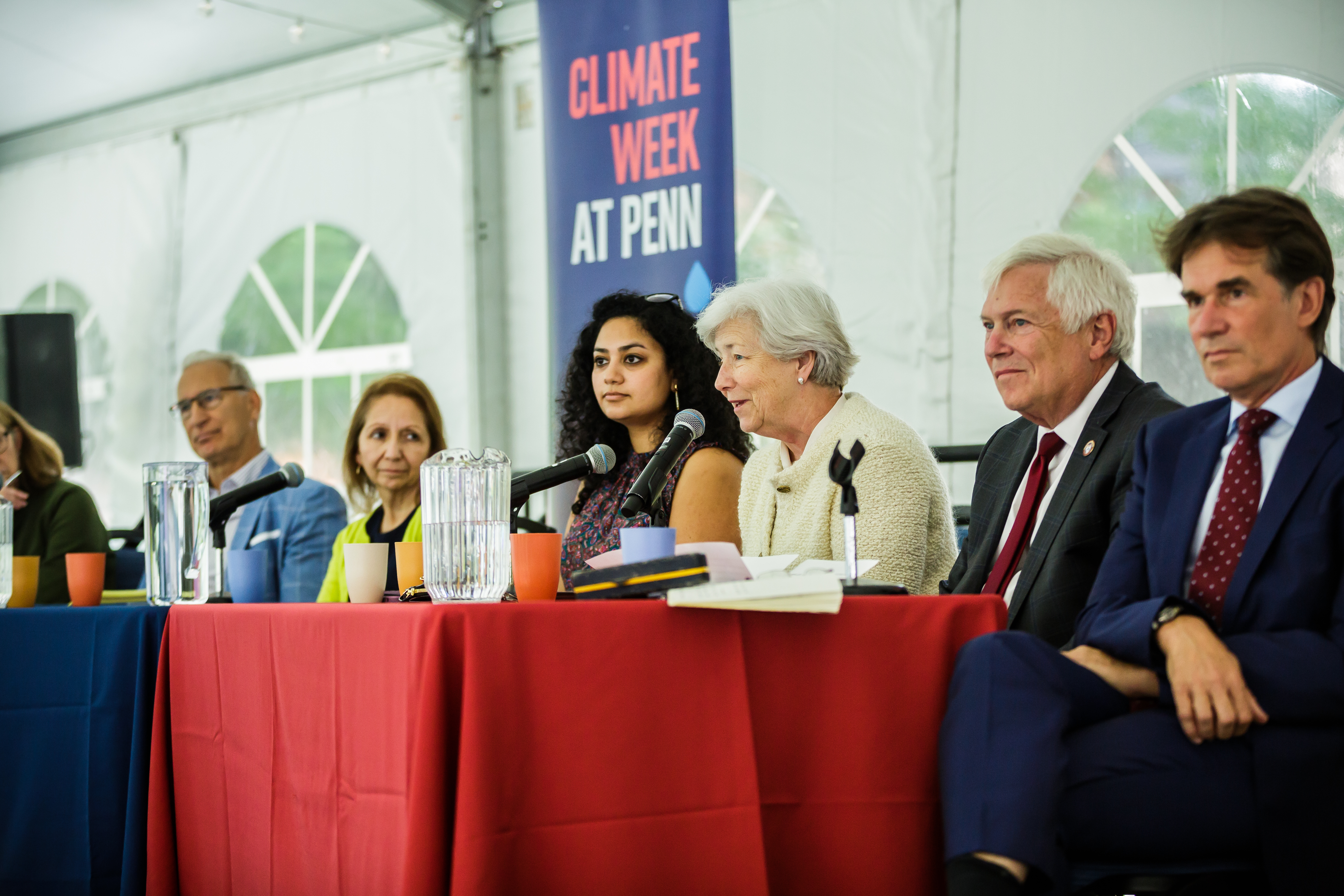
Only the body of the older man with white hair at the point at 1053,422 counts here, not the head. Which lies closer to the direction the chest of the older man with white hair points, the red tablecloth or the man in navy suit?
the red tablecloth

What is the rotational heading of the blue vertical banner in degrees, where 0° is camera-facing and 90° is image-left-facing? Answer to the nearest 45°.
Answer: approximately 45°

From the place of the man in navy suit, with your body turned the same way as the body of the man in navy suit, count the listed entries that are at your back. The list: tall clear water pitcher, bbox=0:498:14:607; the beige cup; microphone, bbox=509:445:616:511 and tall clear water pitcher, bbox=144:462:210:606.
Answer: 0

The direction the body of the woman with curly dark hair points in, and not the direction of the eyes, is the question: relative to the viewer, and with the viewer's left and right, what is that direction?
facing the viewer and to the left of the viewer

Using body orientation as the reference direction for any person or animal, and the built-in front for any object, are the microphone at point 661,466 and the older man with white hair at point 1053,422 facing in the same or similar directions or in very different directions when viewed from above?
very different directions

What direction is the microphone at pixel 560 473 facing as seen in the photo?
to the viewer's right

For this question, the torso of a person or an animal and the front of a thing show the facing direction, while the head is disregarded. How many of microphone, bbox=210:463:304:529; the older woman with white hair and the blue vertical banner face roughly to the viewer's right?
1

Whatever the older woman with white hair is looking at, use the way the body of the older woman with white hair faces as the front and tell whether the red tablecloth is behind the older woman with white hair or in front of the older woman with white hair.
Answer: in front

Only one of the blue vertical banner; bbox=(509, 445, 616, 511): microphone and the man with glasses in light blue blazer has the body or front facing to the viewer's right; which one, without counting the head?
the microphone

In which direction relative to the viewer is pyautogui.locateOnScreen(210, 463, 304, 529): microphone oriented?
to the viewer's right

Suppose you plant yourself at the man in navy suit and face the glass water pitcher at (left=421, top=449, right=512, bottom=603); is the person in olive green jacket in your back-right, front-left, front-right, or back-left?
front-right

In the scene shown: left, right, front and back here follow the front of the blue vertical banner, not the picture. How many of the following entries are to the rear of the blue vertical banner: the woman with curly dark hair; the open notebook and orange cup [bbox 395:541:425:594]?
0
